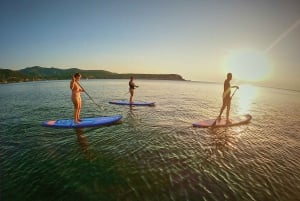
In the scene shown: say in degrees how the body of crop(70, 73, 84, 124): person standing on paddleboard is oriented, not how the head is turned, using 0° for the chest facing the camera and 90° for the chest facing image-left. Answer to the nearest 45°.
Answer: approximately 270°

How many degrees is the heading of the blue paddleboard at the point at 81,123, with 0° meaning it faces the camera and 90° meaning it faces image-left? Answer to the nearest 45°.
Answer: approximately 270°

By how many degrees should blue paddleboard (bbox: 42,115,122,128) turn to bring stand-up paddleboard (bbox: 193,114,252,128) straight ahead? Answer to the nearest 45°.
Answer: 0° — it already faces it
